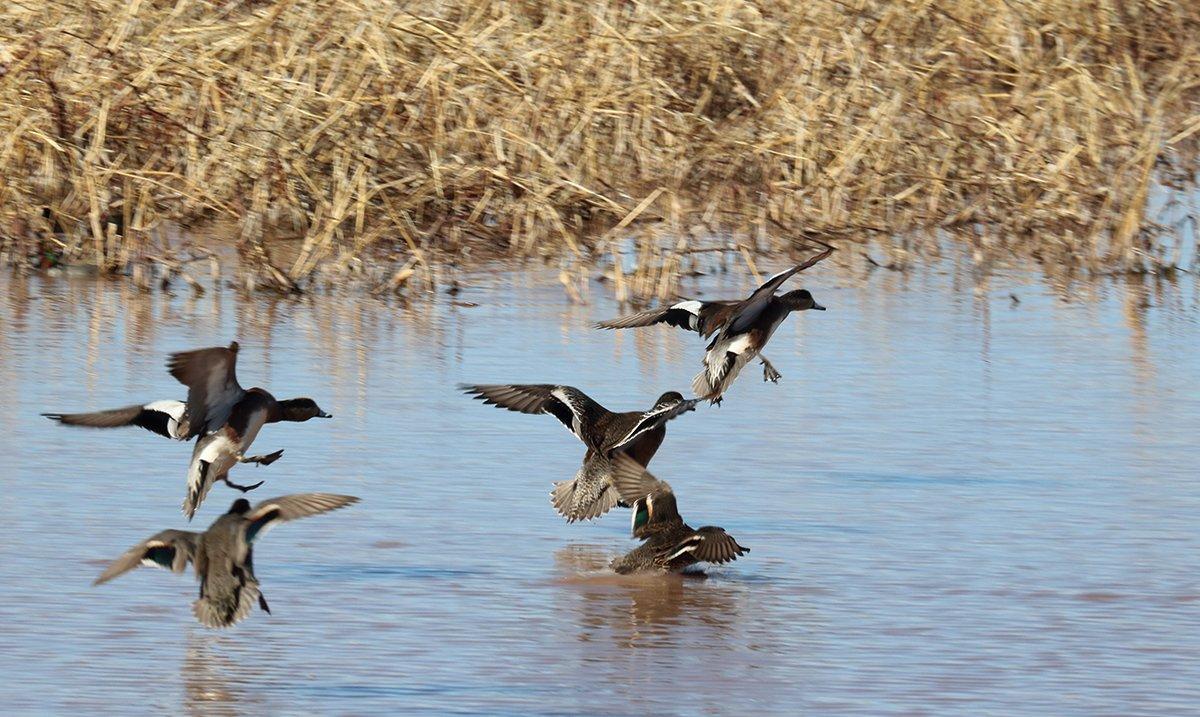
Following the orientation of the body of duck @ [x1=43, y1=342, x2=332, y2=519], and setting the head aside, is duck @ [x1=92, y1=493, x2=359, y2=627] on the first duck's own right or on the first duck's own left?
on the first duck's own right

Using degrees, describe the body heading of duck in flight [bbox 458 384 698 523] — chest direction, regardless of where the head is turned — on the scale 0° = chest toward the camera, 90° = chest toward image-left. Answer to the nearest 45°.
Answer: approximately 225°

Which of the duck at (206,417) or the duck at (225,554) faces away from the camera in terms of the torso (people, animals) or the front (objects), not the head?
the duck at (225,554)

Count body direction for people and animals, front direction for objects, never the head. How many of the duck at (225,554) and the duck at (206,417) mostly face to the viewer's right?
1

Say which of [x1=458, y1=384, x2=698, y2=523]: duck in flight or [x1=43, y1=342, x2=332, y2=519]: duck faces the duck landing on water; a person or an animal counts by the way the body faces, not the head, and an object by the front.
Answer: the duck

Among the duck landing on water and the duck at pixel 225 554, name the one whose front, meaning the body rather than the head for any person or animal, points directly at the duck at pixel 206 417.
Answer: the duck at pixel 225 554

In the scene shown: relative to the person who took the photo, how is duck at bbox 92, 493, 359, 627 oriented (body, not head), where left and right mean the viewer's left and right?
facing away from the viewer

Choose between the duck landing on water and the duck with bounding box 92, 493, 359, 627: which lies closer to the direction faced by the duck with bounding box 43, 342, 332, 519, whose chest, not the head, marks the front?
the duck landing on water

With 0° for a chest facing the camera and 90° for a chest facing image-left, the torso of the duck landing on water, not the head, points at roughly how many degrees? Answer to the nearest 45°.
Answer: approximately 225°

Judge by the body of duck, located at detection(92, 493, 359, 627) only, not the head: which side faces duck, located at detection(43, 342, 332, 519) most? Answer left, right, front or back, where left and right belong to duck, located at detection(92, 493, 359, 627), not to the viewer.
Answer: front

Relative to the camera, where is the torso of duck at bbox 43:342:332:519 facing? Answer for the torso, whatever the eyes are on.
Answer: to the viewer's right

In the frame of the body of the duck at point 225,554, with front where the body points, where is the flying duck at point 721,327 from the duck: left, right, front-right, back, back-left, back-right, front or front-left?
front-right

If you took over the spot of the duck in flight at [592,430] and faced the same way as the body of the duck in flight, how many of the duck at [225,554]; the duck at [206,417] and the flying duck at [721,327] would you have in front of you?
1
